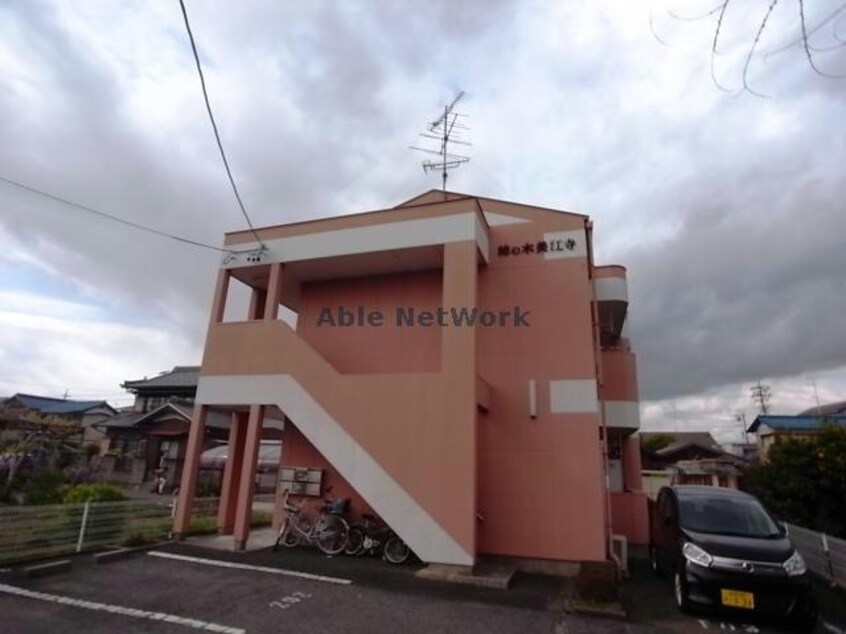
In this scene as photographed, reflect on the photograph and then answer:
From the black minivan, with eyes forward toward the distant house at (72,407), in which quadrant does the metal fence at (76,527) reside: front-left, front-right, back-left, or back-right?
front-left

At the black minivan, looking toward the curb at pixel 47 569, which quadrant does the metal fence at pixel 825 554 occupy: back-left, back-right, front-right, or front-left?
back-right
